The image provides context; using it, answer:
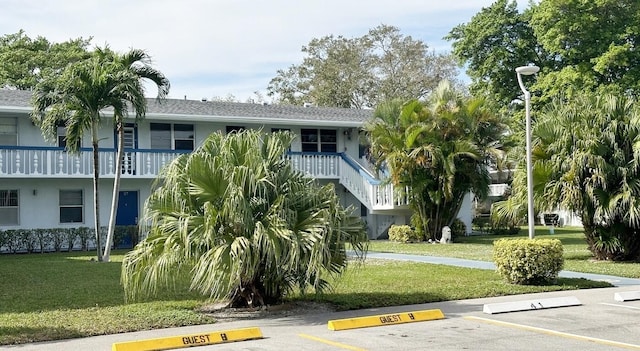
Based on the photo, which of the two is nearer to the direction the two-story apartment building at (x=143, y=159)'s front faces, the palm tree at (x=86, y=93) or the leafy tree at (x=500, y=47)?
the palm tree

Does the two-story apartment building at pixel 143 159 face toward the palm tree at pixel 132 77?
yes

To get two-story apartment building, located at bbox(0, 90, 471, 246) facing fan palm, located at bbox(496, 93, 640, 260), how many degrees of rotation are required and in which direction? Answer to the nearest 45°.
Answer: approximately 45° to its left

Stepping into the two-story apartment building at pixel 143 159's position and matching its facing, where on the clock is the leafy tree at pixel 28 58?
The leafy tree is roughly at 5 o'clock from the two-story apartment building.

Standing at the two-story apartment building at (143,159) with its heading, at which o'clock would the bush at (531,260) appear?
The bush is roughly at 11 o'clock from the two-story apartment building.

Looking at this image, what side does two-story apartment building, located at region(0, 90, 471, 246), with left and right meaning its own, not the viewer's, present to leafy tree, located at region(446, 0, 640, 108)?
left

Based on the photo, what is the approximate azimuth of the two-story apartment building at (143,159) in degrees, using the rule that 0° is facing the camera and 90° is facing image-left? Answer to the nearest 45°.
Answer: approximately 0°

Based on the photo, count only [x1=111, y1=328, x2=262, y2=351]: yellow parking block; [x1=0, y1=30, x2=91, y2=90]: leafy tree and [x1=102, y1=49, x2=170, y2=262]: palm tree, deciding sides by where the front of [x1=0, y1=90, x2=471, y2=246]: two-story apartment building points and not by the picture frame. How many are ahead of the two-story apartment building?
2

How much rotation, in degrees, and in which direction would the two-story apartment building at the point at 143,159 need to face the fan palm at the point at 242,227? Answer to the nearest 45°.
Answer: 0° — it already faces it

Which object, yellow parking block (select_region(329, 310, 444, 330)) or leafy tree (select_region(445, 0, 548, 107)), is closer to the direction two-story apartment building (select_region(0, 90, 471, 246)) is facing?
the yellow parking block

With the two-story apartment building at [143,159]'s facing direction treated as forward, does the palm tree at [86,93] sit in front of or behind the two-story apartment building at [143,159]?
in front

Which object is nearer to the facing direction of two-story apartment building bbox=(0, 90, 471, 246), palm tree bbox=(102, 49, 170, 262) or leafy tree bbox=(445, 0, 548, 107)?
the palm tree

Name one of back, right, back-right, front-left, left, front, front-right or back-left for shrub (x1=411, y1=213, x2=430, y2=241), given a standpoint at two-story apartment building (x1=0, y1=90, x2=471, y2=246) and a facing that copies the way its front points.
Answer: left

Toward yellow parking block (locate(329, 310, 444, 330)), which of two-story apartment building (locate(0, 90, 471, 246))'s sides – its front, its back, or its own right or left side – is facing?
front
